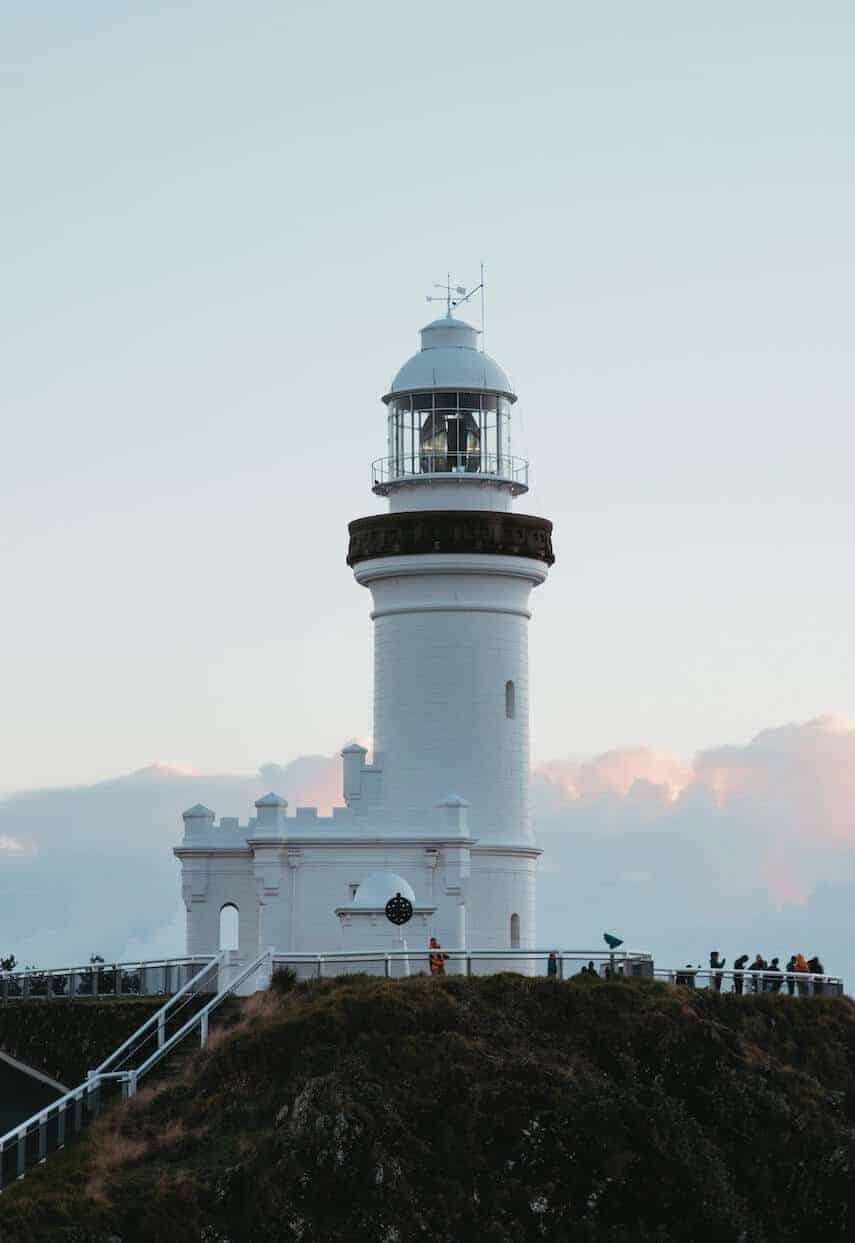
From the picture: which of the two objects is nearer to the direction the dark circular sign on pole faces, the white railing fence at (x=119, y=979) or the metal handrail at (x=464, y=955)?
the metal handrail

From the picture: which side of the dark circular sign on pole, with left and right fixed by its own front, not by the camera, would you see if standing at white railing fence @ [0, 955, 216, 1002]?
right

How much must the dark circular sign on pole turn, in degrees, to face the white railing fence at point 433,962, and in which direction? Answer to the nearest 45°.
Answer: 0° — it already faces it

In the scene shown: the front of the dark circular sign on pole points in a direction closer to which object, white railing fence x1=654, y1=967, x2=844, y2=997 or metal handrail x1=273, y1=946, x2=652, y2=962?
the metal handrail

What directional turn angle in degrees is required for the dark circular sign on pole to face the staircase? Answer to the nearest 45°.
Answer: approximately 45° to its right

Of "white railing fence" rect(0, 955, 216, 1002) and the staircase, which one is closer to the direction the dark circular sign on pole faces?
the staircase

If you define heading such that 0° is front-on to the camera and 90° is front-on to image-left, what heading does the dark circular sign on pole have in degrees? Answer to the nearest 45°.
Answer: approximately 0°

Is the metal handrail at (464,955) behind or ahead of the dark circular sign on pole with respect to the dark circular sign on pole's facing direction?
ahead
